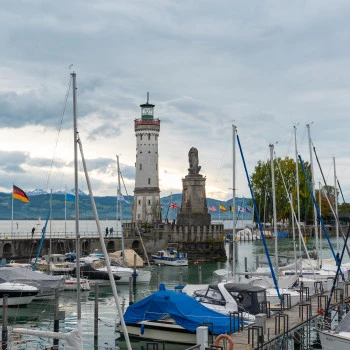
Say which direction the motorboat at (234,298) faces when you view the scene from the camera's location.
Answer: facing away from the viewer and to the left of the viewer

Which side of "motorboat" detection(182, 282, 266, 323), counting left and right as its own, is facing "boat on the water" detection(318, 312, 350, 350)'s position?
back

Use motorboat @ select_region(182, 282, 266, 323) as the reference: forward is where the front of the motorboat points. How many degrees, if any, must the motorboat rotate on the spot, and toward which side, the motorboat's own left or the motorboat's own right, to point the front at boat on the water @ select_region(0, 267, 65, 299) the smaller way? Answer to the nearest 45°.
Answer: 0° — it already faces it

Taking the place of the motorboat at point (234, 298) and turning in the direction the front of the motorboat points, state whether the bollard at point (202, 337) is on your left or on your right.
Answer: on your left

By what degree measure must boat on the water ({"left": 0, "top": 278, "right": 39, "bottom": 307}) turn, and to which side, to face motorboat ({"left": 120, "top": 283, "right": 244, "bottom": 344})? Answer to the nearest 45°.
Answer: approximately 45° to its right

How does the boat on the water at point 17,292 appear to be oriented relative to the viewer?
to the viewer's right

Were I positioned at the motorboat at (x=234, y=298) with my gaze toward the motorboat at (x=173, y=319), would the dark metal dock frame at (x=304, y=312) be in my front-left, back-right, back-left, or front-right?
back-left
